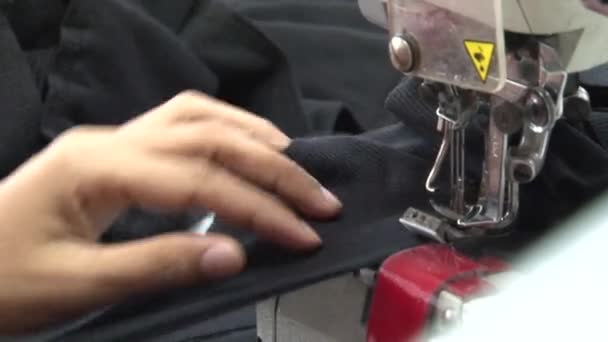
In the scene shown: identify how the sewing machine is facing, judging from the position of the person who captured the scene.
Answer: facing the viewer and to the left of the viewer
